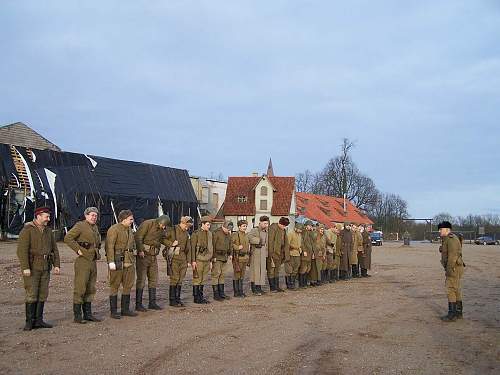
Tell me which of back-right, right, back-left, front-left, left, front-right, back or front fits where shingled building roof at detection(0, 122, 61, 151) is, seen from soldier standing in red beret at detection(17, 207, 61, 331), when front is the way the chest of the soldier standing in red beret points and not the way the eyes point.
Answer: back-left

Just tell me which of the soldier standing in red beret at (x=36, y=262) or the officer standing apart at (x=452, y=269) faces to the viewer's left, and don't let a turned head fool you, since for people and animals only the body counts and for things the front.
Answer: the officer standing apart at (x=452, y=269)

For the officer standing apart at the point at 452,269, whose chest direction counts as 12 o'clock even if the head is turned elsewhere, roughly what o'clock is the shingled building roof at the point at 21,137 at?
The shingled building roof is roughly at 1 o'clock from the officer standing apart.

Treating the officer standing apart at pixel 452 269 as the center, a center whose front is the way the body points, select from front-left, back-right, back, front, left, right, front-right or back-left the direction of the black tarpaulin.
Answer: front-right

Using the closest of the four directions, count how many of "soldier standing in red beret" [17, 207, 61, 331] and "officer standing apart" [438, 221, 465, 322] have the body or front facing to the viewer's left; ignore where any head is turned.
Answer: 1

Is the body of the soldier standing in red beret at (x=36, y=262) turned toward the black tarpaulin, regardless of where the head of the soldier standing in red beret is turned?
no

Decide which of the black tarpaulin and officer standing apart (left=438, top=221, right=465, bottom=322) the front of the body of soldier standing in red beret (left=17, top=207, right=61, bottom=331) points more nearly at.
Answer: the officer standing apart

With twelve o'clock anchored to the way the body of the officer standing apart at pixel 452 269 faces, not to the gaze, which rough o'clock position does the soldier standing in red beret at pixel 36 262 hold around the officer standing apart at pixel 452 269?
the soldier standing in red beret at pixel 36 262 is roughly at 11 o'clock from the officer standing apart at pixel 452 269.

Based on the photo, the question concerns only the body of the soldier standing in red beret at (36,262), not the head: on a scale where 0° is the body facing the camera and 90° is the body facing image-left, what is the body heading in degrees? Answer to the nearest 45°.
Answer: approximately 315°

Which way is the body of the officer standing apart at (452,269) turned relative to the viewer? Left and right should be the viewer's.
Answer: facing to the left of the viewer

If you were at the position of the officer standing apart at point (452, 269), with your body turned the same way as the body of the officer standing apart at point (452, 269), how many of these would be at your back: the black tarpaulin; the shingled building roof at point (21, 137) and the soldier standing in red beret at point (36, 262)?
0
